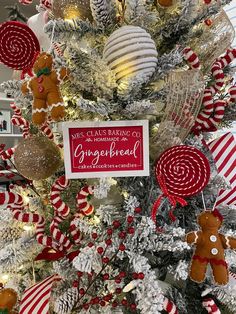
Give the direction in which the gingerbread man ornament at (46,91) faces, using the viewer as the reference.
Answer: facing the viewer and to the left of the viewer

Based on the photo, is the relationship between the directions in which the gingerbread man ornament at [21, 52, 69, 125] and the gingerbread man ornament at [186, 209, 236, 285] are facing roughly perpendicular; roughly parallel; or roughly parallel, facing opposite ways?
roughly parallel

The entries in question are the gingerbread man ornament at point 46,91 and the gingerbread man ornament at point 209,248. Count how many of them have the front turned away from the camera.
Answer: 0

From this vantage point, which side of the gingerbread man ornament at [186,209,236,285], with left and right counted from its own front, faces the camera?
front
